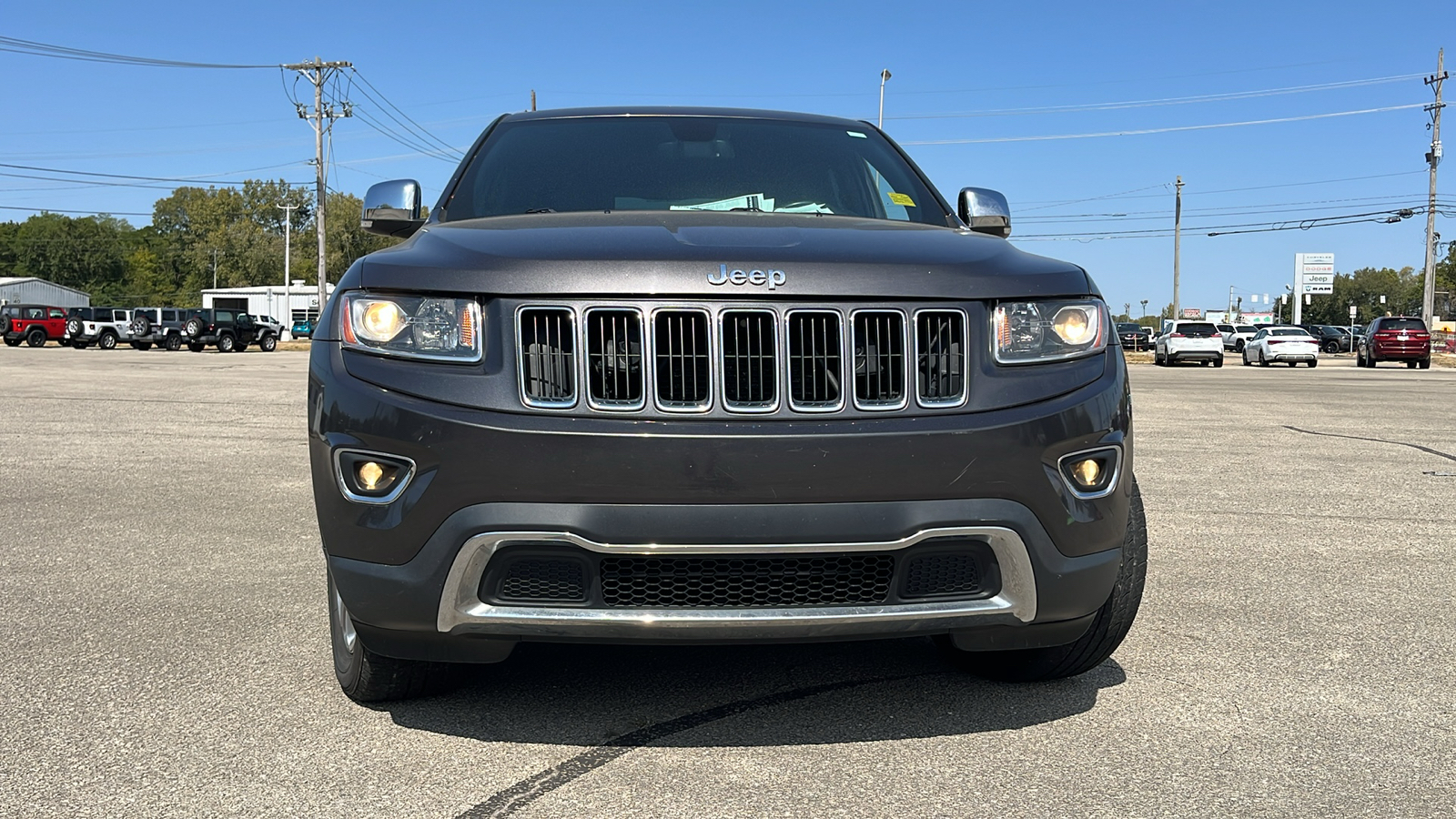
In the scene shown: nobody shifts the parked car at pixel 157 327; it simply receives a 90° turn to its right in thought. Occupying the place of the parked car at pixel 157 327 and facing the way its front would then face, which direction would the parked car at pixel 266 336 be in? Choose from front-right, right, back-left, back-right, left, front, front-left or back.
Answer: front-left

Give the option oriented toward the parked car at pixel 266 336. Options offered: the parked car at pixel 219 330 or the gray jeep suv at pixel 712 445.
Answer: the parked car at pixel 219 330

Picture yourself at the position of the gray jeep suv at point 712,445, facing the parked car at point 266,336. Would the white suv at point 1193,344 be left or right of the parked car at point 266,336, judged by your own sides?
right

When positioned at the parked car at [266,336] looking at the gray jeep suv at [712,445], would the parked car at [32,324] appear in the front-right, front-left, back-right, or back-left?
back-right

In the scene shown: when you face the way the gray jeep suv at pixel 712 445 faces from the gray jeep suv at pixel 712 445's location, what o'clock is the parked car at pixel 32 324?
The parked car is roughly at 5 o'clock from the gray jeep suv.

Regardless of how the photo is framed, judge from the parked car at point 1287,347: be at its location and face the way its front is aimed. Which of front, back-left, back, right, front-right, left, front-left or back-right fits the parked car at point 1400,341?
back-right

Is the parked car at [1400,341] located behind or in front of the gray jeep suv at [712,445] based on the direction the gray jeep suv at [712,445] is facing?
behind

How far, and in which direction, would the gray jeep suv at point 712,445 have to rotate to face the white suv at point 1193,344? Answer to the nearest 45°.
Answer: approximately 180°

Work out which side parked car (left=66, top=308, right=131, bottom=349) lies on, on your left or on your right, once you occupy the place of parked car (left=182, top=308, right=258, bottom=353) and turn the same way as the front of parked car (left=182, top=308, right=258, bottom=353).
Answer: on your left

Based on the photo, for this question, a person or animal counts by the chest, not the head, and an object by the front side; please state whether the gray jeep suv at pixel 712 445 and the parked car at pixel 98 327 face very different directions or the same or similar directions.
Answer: very different directions

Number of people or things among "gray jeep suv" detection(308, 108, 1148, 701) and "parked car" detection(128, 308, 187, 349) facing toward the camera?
1

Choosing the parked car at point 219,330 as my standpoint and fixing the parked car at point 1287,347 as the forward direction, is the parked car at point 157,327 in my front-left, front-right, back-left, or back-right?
back-left

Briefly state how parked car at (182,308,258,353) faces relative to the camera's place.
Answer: facing away from the viewer and to the right of the viewer
